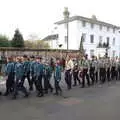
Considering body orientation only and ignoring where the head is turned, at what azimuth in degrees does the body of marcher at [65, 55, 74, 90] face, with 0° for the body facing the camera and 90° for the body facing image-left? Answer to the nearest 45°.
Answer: approximately 45°

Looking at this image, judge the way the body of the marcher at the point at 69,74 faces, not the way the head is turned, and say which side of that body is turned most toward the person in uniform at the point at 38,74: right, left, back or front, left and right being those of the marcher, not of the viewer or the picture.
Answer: front

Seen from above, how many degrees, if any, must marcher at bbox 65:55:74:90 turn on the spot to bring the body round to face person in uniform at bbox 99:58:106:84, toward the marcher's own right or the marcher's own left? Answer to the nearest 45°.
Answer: approximately 180°

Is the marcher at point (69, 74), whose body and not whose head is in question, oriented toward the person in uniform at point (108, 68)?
no

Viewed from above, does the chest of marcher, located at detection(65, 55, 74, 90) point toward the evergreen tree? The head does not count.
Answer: no

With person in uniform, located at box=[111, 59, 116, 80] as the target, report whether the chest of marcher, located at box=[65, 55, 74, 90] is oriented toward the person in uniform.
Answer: no

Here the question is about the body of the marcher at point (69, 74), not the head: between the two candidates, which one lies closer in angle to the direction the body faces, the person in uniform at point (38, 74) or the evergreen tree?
the person in uniform

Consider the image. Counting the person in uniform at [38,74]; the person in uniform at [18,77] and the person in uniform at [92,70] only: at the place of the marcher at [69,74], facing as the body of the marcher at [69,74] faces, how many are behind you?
1

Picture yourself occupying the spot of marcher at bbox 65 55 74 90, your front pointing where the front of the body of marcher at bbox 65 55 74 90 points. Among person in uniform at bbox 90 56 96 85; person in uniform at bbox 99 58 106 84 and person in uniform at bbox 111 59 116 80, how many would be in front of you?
0

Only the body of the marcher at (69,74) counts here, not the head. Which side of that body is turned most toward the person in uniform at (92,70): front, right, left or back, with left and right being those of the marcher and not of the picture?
back

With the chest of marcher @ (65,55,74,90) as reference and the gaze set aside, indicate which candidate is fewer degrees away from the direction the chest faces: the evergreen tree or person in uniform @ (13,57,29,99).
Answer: the person in uniform
